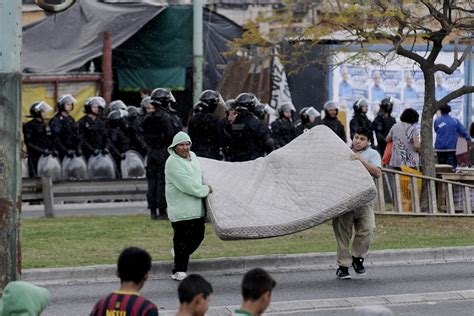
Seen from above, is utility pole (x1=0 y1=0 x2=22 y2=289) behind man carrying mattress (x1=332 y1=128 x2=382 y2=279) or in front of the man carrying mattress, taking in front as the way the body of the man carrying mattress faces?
in front

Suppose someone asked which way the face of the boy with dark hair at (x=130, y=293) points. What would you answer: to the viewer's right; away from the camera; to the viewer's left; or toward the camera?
away from the camera

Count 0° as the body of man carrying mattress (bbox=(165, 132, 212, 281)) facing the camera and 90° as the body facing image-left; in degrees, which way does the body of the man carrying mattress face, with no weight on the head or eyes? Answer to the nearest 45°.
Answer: approximately 315°

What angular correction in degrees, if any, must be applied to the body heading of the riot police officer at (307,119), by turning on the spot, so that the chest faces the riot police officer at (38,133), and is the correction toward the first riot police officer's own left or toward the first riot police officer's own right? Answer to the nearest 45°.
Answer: approximately 135° to the first riot police officer's own right

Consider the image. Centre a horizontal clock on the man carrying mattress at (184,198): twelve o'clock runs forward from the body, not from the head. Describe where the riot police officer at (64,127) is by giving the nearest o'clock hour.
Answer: The riot police officer is roughly at 7 o'clock from the man carrying mattress.
